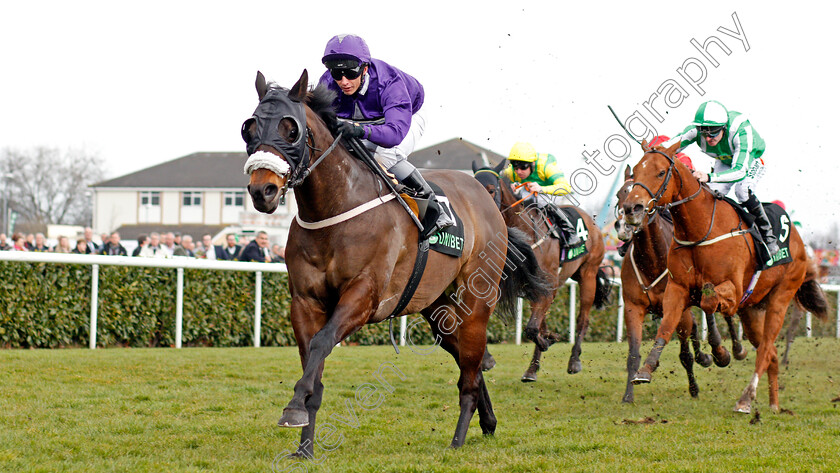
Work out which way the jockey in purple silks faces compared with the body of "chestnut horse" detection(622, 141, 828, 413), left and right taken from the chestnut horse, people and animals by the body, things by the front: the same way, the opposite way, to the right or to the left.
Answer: the same way

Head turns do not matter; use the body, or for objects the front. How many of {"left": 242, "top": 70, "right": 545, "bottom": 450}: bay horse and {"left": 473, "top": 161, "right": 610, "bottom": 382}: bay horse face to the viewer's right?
0

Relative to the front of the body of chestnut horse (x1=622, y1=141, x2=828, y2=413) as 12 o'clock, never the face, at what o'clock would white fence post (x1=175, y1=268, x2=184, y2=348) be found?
The white fence post is roughly at 2 o'clock from the chestnut horse.

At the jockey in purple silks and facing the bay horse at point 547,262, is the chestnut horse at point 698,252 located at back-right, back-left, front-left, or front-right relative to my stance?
front-right

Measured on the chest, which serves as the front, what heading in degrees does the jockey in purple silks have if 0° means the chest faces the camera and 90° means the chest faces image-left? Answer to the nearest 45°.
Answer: approximately 45°

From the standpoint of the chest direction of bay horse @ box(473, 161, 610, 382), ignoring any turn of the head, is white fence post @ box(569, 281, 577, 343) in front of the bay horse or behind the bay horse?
behind

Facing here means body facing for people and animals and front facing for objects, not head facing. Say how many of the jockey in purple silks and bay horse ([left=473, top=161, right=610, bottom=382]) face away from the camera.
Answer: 0

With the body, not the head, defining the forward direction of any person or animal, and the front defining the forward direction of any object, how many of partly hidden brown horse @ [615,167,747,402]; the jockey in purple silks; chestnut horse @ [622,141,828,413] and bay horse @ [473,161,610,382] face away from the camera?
0

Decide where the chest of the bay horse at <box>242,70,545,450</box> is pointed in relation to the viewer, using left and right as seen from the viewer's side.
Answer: facing the viewer and to the left of the viewer

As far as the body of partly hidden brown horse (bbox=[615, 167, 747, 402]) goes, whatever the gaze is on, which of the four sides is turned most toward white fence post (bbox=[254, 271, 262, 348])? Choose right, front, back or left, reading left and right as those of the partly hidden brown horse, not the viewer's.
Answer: right

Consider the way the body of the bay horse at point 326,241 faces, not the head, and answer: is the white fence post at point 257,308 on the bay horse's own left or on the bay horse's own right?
on the bay horse's own right

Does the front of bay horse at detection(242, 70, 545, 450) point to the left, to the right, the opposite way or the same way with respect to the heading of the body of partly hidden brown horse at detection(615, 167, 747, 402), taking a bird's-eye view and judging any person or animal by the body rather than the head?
the same way

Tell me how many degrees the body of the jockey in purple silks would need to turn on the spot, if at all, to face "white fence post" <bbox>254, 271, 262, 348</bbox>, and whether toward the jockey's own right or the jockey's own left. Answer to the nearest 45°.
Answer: approximately 135° to the jockey's own right

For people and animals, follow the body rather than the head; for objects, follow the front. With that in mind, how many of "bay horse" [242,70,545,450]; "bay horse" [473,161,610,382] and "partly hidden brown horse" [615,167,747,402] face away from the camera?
0

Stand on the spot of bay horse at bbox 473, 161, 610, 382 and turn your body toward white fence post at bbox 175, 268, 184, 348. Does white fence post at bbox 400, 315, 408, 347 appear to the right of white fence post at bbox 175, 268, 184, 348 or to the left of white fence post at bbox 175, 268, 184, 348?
right

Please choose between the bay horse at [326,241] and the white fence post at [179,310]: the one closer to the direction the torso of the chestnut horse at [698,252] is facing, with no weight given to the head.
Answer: the bay horse

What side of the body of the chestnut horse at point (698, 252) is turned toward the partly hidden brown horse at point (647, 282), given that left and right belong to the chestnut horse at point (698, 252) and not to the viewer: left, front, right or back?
right

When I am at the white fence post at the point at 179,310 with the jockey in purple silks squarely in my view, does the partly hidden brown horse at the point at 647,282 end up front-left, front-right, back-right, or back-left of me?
front-left
